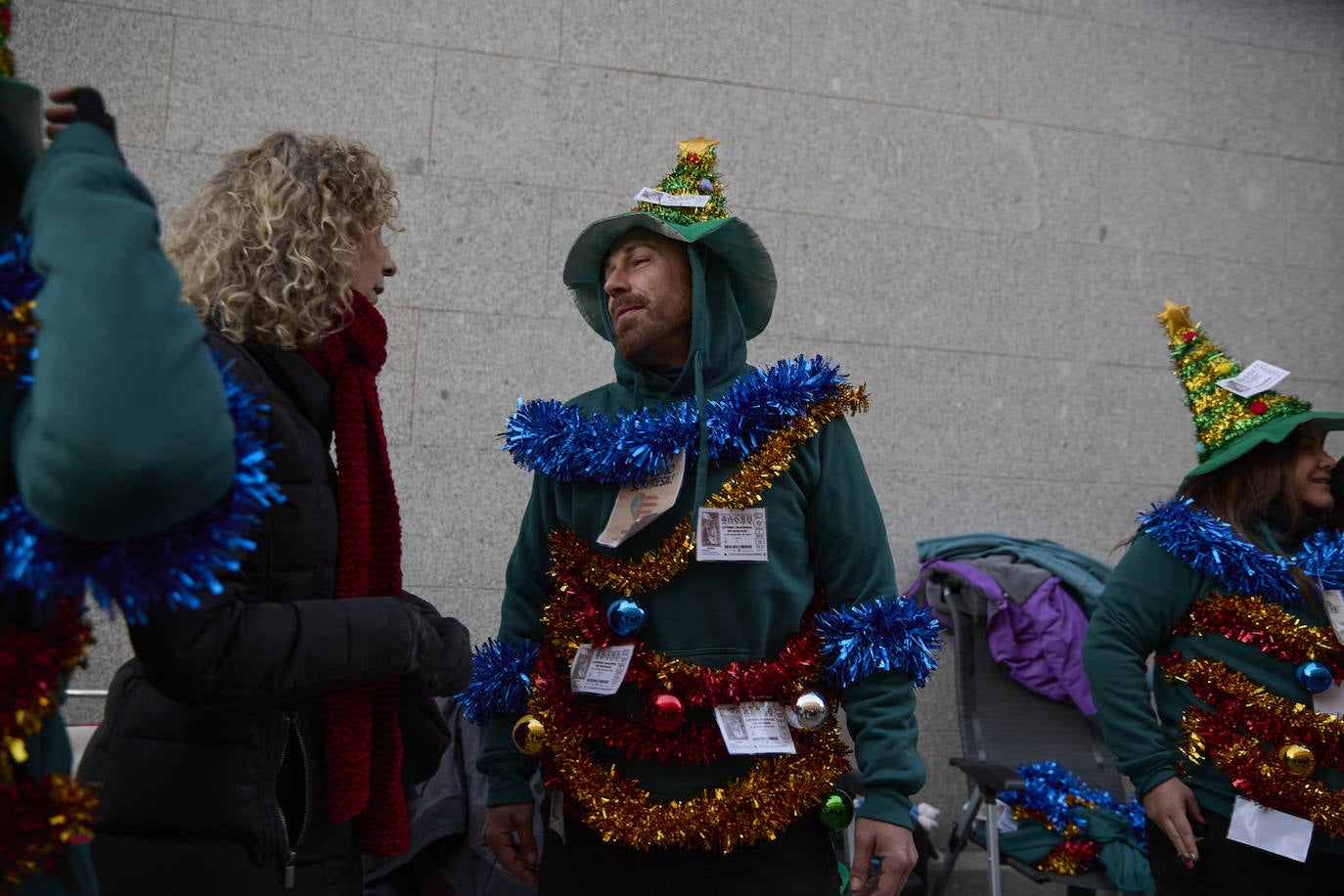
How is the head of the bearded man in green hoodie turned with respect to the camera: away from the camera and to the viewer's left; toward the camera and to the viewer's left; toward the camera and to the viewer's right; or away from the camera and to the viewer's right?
toward the camera and to the viewer's left

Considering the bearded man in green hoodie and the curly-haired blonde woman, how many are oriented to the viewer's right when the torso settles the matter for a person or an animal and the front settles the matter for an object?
1

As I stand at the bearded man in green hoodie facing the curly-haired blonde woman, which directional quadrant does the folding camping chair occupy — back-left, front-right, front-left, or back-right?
back-right

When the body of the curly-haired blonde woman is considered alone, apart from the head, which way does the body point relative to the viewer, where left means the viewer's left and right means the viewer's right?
facing to the right of the viewer

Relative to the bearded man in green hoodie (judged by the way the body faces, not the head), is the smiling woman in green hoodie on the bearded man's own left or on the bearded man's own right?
on the bearded man's own left

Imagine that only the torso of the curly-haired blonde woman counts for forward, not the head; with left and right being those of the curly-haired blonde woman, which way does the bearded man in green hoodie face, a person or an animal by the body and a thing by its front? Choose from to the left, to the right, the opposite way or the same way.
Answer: to the right

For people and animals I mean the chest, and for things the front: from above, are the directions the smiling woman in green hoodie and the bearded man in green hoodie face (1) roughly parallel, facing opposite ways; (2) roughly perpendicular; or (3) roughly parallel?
roughly parallel

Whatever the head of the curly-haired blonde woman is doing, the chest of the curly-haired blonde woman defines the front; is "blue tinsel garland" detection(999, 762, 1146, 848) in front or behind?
in front

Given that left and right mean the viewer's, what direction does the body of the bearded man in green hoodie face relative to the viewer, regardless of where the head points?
facing the viewer

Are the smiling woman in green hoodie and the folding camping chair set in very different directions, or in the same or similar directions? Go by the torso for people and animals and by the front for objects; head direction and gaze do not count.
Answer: same or similar directions

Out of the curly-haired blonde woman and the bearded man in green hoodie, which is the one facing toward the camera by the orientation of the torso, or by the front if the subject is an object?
the bearded man in green hoodie

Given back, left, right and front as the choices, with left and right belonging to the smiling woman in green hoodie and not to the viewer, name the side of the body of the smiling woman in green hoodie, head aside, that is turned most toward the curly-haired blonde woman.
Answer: right
